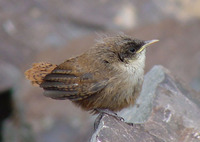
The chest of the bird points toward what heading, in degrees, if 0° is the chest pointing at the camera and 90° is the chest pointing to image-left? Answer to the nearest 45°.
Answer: approximately 270°
